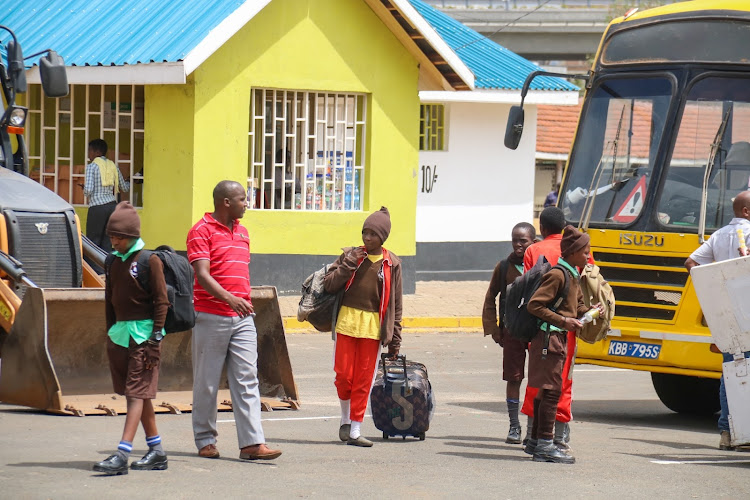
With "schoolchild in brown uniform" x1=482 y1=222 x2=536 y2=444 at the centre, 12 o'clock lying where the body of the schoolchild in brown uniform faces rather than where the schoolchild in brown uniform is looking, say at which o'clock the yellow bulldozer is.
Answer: The yellow bulldozer is roughly at 3 o'clock from the schoolchild in brown uniform.

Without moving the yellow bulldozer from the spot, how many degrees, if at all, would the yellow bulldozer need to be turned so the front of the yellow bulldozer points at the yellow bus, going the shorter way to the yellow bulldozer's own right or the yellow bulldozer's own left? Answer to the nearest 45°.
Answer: approximately 45° to the yellow bulldozer's own left

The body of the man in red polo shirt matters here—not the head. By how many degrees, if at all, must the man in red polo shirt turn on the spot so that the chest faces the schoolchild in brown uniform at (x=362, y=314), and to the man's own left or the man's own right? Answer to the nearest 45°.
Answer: approximately 90° to the man's own left

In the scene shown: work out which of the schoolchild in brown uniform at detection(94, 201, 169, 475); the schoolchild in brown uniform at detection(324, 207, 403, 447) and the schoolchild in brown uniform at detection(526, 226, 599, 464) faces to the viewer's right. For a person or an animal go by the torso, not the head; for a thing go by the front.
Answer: the schoolchild in brown uniform at detection(526, 226, 599, 464)

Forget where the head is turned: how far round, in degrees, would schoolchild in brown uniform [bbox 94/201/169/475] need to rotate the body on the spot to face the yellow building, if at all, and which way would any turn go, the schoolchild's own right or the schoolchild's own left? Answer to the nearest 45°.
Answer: approximately 135° to the schoolchild's own right

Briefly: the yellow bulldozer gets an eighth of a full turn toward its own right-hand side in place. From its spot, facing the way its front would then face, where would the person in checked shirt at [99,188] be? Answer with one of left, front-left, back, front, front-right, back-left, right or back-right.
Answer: back

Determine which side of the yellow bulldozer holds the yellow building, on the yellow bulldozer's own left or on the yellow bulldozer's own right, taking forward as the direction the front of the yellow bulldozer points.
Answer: on the yellow bulldozer's own left

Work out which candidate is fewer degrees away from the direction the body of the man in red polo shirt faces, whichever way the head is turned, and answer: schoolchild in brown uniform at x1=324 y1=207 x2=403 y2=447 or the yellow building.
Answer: the schoolchild in brown uniform

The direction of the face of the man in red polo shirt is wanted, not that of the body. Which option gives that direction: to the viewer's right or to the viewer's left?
to the viewer's right

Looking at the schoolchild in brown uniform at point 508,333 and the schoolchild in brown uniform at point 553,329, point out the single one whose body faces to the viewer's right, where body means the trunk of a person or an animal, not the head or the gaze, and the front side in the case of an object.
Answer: the schoolchild in brown uniform at point 553,329
